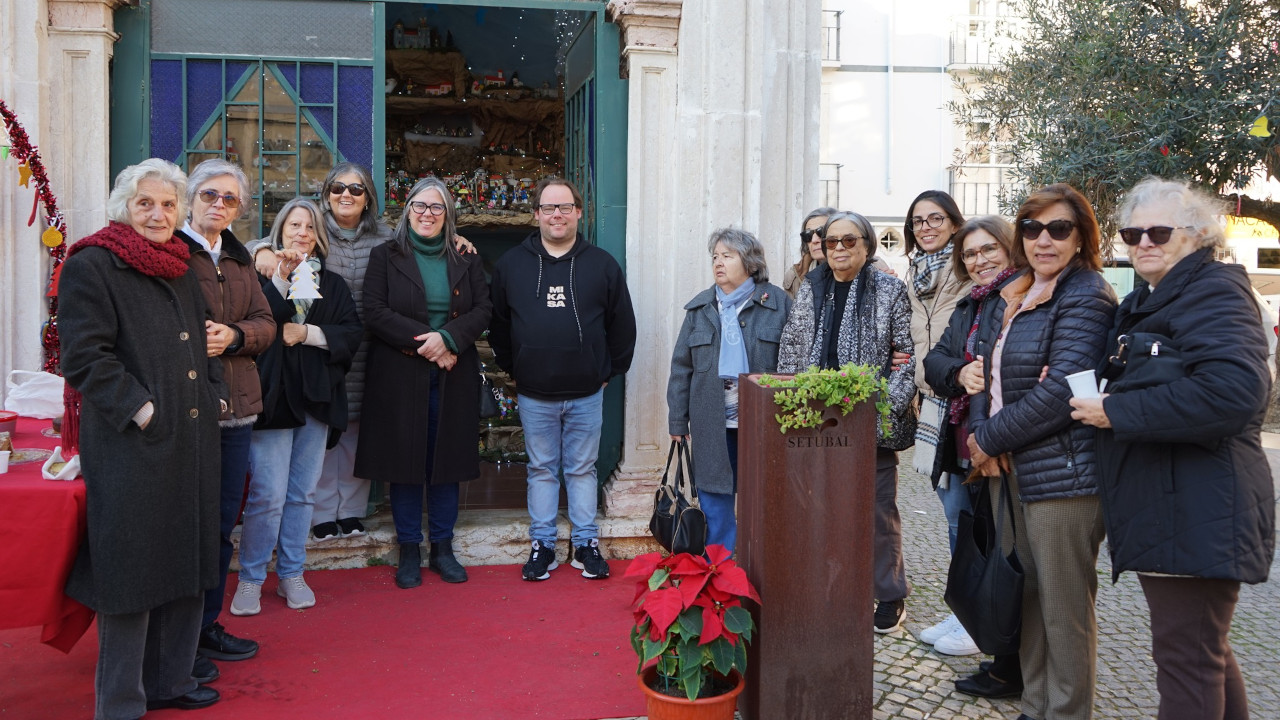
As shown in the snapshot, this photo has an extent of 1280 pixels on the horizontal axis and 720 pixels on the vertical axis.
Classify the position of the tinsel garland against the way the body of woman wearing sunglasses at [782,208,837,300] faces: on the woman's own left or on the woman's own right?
on the woman's own right

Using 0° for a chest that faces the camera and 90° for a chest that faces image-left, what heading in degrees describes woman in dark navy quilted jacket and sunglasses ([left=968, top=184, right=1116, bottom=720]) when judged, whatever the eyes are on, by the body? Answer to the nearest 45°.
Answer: approximately 45°

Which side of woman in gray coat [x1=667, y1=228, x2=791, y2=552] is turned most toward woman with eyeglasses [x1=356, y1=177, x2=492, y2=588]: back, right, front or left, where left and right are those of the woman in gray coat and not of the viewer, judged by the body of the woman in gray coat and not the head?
right

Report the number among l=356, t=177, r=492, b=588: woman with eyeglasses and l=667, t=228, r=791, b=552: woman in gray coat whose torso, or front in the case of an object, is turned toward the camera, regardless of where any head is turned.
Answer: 2

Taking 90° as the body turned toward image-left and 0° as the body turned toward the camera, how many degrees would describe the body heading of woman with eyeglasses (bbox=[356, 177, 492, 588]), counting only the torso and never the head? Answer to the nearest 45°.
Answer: approximately 0°
